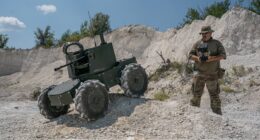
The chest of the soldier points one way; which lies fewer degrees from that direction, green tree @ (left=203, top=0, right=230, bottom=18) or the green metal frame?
the green metal frame

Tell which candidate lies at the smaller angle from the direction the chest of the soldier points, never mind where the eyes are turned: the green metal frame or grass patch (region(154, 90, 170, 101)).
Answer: the green metal frame

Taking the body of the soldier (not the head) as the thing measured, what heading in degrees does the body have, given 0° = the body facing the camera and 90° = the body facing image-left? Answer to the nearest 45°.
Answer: approximately 0°

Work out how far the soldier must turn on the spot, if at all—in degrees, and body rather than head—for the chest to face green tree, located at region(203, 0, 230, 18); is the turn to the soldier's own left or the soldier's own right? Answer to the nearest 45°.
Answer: approximately 180°

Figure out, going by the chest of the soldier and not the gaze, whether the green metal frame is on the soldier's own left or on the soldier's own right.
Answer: on the soldier's own right
